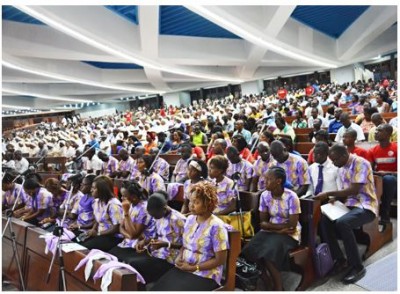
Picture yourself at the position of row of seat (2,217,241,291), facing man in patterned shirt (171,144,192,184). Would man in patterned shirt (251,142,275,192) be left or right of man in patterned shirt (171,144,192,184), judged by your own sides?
right

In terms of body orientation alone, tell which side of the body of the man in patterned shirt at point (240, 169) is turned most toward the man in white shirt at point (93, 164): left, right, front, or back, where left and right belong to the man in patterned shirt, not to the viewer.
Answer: right

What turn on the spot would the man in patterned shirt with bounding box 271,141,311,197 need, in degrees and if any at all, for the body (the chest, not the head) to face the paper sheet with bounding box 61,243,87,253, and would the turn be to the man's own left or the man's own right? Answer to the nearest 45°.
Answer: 0° — they already face it

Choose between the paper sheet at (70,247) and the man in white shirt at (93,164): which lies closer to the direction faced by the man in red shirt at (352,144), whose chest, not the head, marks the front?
the paper sheet

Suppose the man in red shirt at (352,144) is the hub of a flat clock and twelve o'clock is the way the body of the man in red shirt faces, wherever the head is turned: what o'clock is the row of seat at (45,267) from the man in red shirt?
The row of seat is roughly at 12 o'clock from the man in red shirt.

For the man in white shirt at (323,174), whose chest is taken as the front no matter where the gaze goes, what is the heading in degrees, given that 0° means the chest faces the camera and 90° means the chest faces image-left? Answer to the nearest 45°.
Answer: approximately 45°

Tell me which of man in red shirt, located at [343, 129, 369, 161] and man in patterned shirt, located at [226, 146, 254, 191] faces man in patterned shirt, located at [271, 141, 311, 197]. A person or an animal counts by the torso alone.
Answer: the man in red shirt
